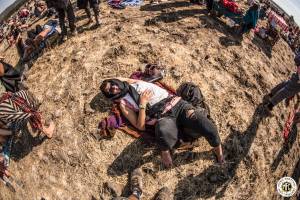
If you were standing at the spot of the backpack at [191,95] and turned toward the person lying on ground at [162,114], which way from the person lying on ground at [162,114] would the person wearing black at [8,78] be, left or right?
right

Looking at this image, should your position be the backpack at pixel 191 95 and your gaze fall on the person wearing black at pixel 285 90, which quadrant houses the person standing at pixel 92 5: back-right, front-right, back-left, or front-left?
back-left
